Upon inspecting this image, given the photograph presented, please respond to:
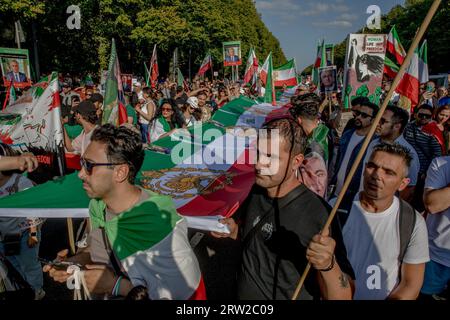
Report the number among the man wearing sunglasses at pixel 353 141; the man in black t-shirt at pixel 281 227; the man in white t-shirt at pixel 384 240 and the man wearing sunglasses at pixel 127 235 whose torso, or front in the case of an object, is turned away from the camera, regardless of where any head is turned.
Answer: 0

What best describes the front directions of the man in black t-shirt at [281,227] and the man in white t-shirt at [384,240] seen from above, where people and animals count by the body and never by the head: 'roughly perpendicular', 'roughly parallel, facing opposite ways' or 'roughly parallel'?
roughly parallel

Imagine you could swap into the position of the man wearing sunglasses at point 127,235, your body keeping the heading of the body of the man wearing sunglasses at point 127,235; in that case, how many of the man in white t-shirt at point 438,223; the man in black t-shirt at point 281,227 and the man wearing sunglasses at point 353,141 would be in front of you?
0

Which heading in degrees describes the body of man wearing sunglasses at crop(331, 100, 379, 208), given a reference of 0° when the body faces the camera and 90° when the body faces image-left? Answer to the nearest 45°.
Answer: approximately 45°

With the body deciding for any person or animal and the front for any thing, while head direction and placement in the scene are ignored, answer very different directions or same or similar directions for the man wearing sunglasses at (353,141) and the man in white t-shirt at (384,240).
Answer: same or similar directions

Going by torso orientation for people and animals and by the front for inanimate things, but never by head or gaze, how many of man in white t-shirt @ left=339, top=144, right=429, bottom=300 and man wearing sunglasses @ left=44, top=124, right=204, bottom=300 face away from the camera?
0

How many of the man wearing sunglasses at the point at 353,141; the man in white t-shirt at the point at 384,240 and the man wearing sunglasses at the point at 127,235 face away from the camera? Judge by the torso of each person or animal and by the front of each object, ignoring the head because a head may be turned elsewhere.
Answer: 0

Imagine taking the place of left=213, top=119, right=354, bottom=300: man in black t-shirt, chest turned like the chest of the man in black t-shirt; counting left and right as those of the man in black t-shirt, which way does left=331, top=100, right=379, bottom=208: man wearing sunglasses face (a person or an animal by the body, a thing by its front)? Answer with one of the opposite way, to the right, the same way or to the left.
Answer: the same way

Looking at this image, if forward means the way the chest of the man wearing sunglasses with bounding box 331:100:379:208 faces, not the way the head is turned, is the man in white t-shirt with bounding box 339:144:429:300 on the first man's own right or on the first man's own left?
on the first man's own left

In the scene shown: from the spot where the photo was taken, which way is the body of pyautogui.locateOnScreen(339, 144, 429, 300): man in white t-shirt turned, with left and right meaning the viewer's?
facing the viewer and to the left of the viewer

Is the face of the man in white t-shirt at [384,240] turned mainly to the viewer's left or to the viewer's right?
to the viewer's left

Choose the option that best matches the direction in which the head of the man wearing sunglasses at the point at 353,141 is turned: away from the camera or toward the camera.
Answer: toward the camera

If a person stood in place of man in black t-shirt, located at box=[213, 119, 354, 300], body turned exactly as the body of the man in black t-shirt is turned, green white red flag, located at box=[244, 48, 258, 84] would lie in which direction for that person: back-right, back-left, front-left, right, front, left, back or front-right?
back-right

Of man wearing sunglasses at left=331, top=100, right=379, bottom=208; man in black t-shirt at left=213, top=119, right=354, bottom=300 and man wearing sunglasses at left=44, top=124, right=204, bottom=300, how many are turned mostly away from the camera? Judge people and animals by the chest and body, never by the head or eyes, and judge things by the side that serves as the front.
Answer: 0

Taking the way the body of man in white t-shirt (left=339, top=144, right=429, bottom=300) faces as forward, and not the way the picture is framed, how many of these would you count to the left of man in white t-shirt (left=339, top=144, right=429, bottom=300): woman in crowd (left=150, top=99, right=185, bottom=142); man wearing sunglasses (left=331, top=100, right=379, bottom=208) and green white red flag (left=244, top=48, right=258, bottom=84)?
0
